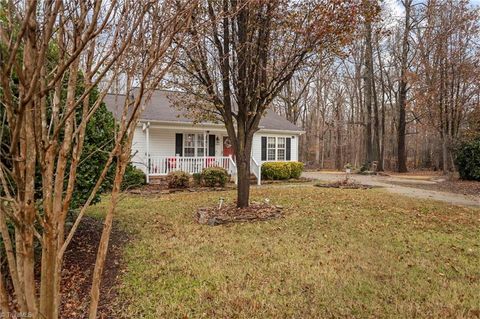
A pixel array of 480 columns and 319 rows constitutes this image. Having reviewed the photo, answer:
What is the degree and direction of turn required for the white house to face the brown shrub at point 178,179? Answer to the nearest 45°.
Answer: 0° — it already faces it

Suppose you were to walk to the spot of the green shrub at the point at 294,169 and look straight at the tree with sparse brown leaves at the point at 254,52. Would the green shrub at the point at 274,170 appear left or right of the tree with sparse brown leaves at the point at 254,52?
right

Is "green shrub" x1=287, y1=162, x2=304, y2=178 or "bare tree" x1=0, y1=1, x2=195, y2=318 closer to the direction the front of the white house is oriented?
the bare tree

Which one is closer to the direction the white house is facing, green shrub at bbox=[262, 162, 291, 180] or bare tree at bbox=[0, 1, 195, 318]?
the bare tree

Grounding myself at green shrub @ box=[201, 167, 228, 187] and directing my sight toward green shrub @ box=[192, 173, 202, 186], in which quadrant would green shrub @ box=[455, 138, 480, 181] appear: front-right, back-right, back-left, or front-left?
back-right

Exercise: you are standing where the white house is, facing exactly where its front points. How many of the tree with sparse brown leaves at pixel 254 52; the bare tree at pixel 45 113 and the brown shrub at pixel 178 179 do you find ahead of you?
3

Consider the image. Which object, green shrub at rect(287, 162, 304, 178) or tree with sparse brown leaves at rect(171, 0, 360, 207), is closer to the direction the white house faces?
the tree with sparse brown leaves

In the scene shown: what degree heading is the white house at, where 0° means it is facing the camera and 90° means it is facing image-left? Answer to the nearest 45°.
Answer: approximately 0°

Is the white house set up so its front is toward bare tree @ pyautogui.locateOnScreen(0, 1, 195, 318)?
yes

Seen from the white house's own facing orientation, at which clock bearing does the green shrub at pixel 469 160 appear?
The green shrub is roughly at 9 o'clock from the white house.
